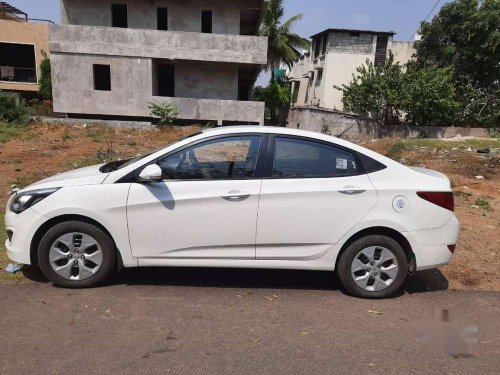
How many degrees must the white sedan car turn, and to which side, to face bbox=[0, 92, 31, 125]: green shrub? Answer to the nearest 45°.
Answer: approximately 45° to its right

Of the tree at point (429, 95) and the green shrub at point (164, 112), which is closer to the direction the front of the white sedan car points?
the green shrub

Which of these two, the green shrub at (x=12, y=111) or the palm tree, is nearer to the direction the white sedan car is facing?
the green shrub

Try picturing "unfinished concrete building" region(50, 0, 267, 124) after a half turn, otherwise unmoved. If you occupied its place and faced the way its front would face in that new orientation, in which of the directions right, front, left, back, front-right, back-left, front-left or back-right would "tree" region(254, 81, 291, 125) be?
front-right

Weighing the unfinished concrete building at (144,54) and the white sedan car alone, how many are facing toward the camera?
1

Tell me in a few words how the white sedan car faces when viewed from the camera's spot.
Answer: facing to the left of the viewer

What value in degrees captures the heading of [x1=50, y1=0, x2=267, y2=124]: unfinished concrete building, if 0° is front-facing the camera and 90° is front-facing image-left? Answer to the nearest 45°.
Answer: approximately 0°

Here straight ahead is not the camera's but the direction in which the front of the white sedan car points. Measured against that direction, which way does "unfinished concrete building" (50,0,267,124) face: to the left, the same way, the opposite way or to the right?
to the left

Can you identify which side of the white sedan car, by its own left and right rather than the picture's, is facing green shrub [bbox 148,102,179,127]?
right

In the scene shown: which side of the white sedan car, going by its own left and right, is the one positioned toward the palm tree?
right

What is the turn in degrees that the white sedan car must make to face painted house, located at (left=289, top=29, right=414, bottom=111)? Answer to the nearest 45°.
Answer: approximately 90° to its right

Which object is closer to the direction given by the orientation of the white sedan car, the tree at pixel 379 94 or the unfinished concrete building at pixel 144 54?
the unfinished concrete building

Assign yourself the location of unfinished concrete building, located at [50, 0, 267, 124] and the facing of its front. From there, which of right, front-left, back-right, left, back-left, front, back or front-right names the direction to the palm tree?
back-left
